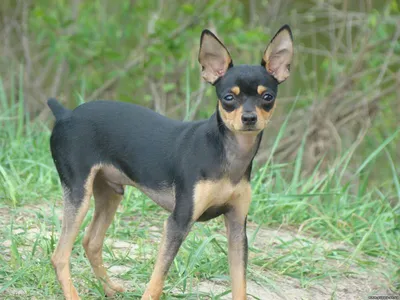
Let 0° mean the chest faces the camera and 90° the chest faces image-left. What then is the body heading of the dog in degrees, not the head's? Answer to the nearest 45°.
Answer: approximately 315°
